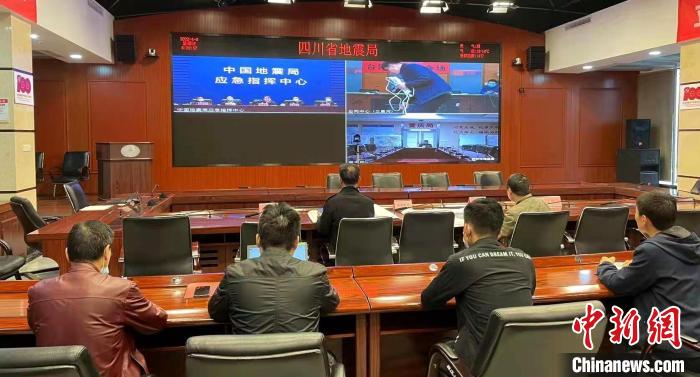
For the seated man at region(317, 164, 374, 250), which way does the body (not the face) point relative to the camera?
away from the camera

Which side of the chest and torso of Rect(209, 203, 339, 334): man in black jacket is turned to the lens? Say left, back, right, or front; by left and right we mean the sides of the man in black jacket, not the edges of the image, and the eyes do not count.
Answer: back

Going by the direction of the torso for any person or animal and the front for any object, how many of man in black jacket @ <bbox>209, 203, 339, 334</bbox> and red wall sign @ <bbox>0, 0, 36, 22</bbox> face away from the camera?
1

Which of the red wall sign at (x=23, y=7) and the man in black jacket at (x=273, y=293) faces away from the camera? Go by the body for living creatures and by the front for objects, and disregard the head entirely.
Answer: the man in black jacket

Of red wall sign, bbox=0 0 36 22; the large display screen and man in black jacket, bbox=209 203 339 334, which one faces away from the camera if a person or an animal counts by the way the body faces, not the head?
the man in black jacket

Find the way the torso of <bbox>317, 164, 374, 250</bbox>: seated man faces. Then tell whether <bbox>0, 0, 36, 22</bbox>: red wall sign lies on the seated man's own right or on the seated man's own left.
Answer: on the seated man's own left

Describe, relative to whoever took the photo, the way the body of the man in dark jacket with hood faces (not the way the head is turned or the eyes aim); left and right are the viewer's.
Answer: facing away from the viewer and to the left of the viewer

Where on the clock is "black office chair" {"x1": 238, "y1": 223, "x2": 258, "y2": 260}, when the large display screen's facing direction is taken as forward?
The black office chair is roughly at 12 o'clock from the large display screen.

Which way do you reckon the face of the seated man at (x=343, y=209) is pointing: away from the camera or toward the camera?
away from the camera

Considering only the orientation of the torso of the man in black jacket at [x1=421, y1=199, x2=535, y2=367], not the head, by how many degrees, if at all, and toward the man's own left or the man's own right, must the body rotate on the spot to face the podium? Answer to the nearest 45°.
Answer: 0° — they already face it

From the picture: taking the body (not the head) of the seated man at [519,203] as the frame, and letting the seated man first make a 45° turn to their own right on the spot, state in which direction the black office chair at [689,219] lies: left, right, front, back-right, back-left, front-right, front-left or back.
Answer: right

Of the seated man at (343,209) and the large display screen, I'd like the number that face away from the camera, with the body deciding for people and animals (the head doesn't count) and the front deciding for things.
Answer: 1

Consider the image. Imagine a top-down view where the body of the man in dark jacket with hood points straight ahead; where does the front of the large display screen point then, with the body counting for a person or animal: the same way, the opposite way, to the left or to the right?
the opposite way
